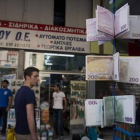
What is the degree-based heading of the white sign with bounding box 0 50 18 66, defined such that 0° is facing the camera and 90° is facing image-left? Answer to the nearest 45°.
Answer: approximately 0°

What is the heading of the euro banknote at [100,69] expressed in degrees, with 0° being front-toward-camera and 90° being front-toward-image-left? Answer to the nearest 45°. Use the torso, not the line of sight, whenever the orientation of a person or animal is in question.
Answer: approximately 0°
